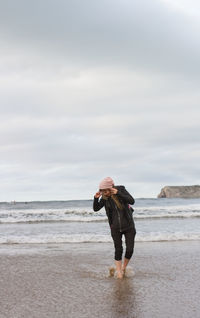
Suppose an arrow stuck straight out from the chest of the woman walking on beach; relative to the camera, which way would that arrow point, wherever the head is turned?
toward the camera

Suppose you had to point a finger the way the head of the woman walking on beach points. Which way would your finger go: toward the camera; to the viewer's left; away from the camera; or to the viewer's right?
toward the camera
